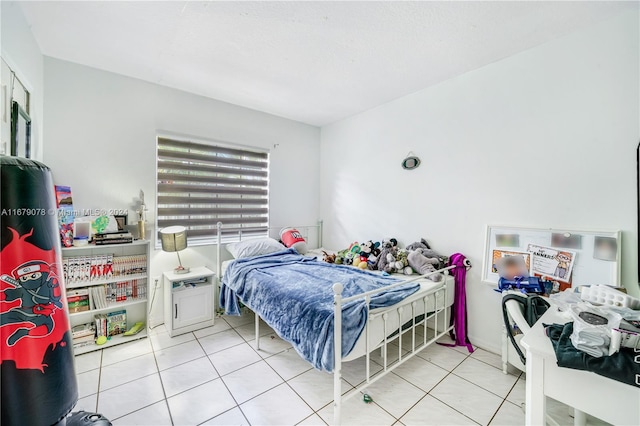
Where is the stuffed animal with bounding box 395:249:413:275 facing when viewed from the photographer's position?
facing the viewer and to the left of the viewer

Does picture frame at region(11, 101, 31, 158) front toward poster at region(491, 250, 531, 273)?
yes

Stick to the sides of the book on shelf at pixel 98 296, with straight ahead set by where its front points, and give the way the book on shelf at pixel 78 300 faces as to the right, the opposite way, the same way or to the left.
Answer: the same way

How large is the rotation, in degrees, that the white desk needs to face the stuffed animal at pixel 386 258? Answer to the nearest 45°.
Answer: approximately 90° to its right

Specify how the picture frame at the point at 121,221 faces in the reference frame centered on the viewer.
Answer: facing the viewer

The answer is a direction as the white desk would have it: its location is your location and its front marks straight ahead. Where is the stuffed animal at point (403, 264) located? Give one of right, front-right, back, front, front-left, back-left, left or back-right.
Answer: right

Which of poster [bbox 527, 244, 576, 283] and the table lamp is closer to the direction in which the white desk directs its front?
the table lamp

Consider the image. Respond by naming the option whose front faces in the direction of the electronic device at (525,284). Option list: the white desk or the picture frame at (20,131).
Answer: the picture frame

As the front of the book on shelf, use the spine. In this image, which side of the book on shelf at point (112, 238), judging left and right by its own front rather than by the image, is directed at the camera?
front

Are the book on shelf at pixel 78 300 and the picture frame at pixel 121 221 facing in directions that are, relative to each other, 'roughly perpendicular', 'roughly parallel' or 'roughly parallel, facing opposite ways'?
roughly parallel

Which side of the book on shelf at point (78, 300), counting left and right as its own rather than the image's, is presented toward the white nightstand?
left

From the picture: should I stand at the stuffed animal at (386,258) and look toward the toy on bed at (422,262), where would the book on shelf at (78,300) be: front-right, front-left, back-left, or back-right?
back-right

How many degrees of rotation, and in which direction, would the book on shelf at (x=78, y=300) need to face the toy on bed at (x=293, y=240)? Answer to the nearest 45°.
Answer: approximately 90° to its left
